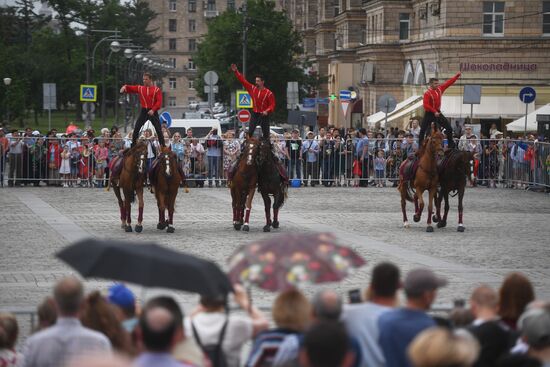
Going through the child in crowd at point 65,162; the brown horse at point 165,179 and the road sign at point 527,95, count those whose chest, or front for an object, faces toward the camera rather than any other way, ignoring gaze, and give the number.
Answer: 3

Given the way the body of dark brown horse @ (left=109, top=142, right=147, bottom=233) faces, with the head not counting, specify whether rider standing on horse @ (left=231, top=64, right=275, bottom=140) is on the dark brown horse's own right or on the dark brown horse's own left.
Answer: on the dark brown horse's own left

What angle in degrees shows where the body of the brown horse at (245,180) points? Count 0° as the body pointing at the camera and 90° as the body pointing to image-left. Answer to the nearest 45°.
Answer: approximately 0°

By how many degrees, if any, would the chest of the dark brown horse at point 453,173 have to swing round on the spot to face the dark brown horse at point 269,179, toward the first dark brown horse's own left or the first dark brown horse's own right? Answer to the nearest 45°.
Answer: approximately 135° to the first dark brown horse's own right

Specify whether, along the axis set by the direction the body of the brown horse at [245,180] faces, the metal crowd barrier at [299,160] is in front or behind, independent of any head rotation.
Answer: behind

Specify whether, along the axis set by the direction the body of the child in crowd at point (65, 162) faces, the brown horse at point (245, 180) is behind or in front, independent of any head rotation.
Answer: in front
